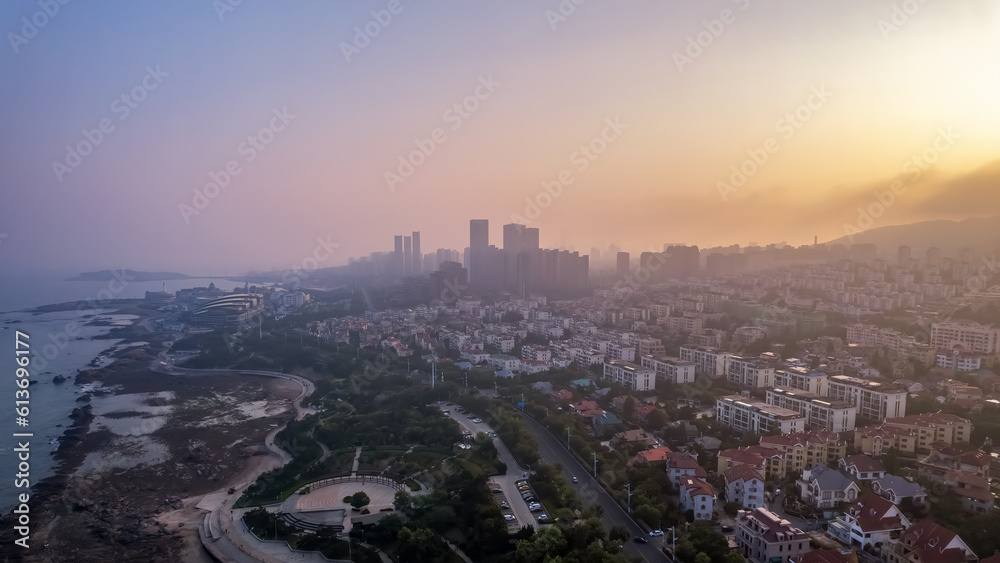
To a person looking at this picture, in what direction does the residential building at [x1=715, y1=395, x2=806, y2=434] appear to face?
facing the viewer and to the left of the viewer

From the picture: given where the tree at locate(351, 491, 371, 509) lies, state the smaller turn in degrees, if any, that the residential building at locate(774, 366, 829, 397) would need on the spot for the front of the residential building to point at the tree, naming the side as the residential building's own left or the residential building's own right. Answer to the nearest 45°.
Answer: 0° — it already faces it

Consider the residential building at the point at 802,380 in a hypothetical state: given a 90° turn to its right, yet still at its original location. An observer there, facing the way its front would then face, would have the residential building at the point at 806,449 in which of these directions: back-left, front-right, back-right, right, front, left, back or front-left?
back-left

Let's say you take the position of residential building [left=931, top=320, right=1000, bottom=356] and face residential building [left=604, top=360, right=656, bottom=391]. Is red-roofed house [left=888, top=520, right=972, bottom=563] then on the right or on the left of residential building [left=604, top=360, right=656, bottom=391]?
left

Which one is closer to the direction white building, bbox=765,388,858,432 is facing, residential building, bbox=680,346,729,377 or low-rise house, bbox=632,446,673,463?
the low-rise house

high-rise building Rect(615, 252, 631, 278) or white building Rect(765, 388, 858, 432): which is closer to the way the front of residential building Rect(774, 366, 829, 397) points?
the white building

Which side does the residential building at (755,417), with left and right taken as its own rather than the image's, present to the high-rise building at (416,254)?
right

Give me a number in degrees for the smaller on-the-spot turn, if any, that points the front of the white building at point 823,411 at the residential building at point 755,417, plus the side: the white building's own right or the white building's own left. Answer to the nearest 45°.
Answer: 0° — it already faces it

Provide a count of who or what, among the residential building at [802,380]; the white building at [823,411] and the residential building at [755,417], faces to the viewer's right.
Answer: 0

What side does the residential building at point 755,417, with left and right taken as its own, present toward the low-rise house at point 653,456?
front

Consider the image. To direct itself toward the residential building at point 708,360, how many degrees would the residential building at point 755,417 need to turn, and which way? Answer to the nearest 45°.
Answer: approximately 135° to its right

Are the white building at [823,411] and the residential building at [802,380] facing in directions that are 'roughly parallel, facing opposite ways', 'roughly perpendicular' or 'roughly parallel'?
roughly parallel

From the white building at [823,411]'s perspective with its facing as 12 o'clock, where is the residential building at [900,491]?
The residential building is roughly at 10 o'clock from the white building.

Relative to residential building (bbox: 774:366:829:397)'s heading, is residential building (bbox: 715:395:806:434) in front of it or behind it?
in front

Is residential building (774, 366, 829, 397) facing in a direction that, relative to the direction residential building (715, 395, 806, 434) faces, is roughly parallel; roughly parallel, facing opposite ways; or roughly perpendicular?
roughly parallel

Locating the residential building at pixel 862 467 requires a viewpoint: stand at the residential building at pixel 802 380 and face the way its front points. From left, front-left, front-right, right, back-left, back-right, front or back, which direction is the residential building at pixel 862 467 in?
front-left
